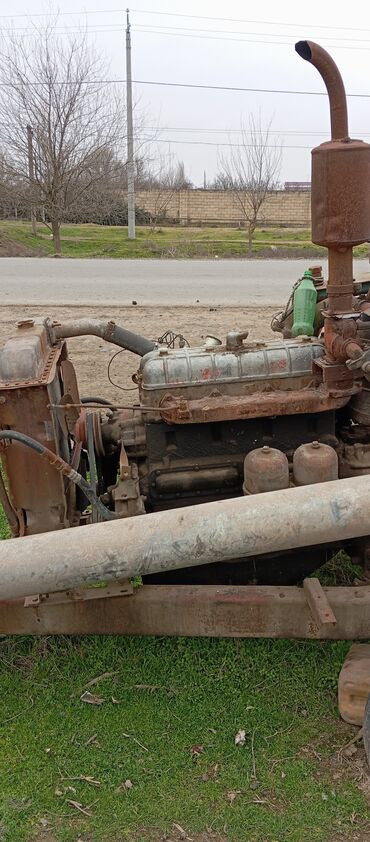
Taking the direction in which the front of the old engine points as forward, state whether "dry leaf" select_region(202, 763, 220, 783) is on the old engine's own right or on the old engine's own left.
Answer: on the old engine's own left

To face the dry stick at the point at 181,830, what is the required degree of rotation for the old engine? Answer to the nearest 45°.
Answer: approximately 90° to its left

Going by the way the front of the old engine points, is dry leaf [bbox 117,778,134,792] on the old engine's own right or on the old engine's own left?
on the old engine's own left

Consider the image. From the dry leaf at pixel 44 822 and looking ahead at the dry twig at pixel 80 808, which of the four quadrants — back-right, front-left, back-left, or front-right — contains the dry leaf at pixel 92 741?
front-left

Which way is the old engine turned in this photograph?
to the viewer's left

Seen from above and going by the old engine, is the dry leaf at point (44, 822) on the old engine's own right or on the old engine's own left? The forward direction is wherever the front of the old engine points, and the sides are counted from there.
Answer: on the old engine's own left

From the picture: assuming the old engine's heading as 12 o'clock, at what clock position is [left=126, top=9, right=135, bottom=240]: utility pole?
The utility pole is roughly at 3 o'clock from the old engine.
